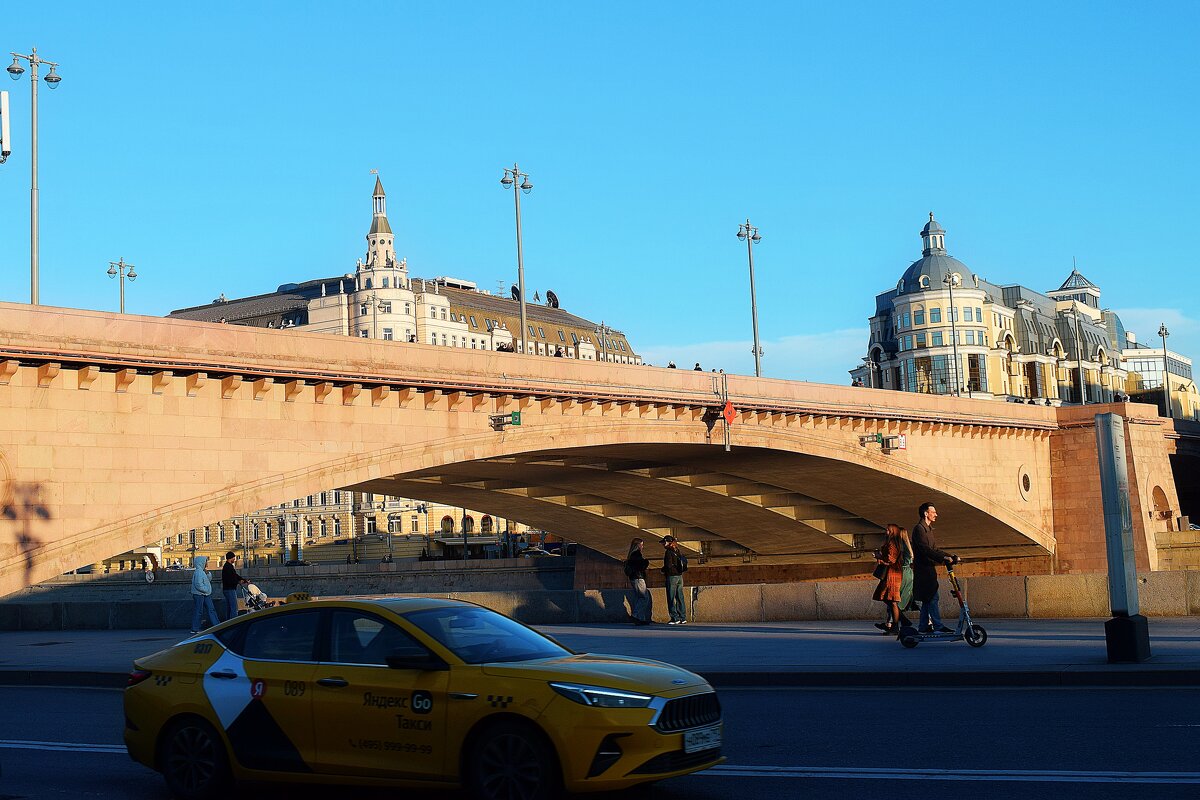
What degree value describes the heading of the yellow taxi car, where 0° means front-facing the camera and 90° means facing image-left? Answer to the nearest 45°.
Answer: approximately 315°

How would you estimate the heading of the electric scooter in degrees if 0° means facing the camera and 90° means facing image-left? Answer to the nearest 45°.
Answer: approximately 270°

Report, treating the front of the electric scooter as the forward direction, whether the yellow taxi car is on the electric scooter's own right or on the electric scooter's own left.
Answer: on the electric scooter's own right

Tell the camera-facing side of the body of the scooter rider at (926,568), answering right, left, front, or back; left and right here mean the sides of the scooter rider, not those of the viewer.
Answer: right

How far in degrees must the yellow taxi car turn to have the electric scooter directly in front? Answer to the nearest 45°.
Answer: approximately 90° to its left
